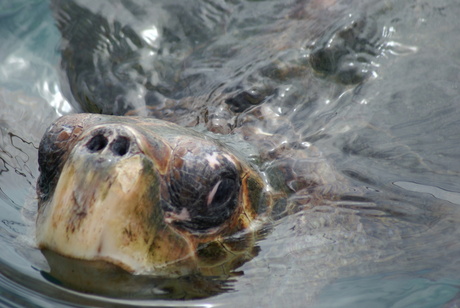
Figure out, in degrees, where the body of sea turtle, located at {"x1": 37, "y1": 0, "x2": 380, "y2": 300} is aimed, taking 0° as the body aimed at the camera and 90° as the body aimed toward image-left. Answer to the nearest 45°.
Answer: approximately 45°
